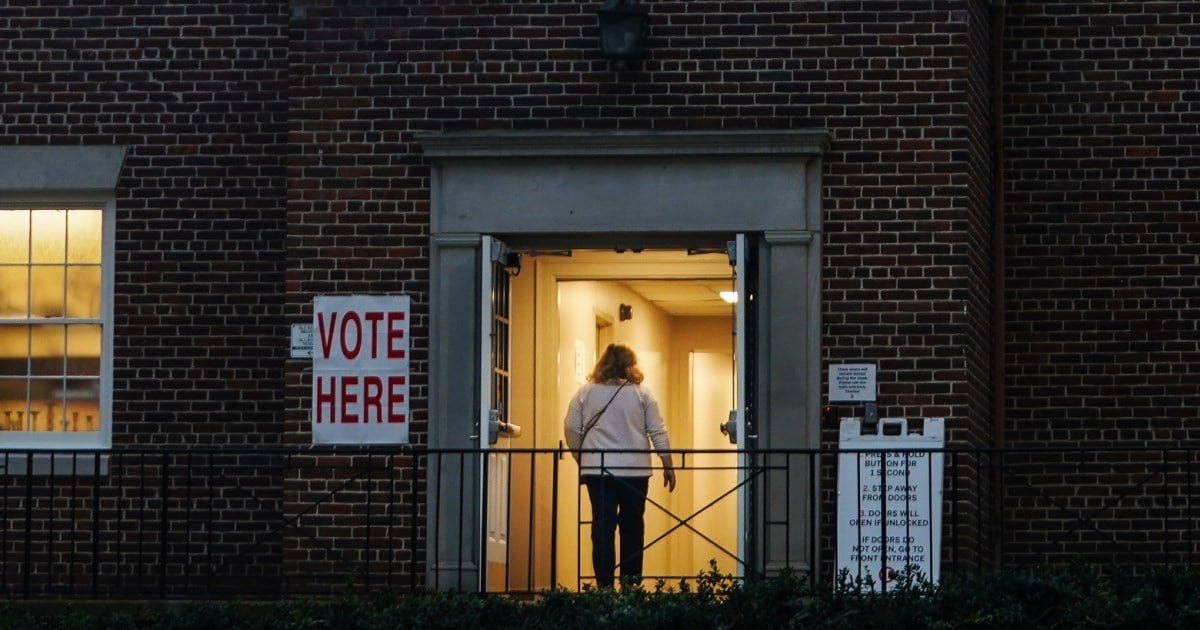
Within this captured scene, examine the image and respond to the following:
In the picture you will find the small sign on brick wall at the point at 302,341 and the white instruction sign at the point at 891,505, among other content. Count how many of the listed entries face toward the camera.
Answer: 2

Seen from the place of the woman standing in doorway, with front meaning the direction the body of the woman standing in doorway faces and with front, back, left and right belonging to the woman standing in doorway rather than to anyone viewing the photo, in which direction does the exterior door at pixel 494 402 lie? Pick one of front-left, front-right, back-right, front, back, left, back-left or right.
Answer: left

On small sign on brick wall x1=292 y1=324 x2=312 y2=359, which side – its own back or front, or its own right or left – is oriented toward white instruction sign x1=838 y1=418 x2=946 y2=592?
left

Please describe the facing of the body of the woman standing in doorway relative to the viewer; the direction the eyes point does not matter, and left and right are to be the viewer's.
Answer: facing away from the viewer

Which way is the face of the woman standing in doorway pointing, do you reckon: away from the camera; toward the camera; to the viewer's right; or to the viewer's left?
away from the camera

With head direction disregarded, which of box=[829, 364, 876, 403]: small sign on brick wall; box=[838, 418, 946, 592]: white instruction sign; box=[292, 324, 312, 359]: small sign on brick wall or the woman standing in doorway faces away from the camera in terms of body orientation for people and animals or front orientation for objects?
the woman standing in doorway

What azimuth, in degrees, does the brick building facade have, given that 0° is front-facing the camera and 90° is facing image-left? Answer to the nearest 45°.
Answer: approximately 0°

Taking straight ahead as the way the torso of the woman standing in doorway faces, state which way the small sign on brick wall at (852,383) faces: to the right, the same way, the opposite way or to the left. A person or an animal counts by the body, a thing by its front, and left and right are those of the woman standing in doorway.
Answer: the opposite way

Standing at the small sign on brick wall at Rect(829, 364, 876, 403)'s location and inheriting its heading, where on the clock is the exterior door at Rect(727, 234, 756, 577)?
The exterior door is roughly at 3 o'clock from the small sign on brick wall.

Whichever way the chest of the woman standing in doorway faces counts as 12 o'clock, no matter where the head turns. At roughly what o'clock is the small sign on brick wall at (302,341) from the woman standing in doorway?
The small sign on brick wall is roughly at 9 o'clock from the woman standing in doorway.

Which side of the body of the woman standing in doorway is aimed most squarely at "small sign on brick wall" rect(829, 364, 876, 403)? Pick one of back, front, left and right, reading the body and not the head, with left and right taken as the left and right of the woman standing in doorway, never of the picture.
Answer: right
